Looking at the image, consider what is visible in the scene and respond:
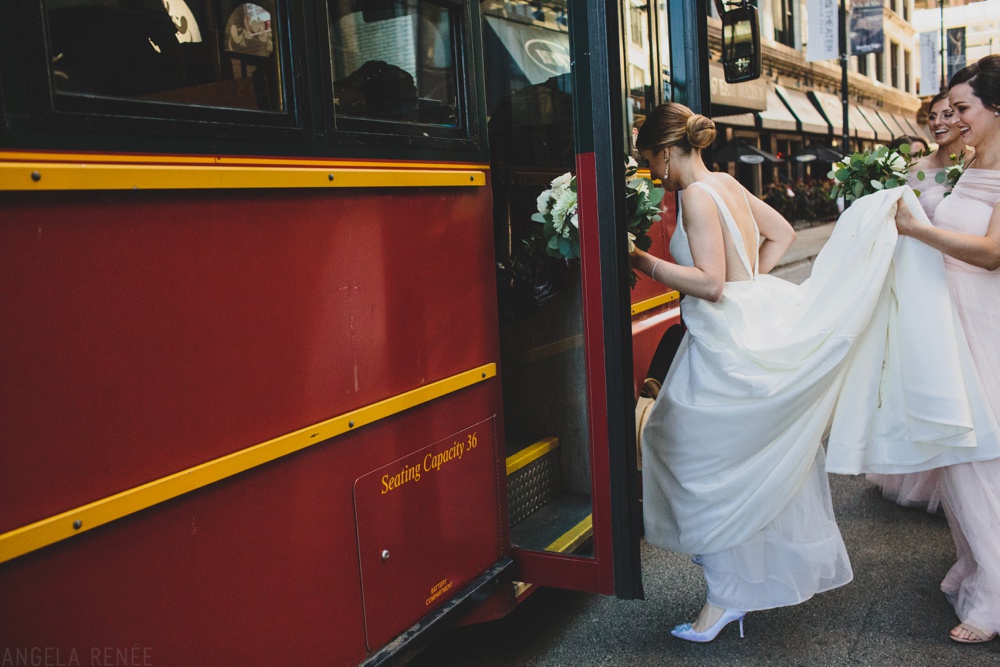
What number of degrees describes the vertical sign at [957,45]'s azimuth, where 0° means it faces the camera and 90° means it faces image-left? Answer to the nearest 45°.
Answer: approximately 0°

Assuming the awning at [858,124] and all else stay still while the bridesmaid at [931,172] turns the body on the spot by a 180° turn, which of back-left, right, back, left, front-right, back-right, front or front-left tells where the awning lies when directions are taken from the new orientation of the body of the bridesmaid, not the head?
front-left

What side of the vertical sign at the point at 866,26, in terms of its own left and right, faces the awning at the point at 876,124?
back

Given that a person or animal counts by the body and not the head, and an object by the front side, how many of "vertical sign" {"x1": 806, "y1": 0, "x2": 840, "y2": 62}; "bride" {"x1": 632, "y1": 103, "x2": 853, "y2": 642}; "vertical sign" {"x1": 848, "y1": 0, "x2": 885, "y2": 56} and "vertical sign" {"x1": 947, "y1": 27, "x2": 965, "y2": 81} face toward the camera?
3

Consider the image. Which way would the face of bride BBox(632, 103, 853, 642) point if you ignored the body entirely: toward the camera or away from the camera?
away from the camera

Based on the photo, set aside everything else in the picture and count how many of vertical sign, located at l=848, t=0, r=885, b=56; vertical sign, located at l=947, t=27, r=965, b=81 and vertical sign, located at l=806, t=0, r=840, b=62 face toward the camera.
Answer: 3

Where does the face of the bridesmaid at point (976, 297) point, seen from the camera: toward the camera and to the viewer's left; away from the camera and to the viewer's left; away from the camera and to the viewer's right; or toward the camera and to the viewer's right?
toward the camera and to the viewer's left
